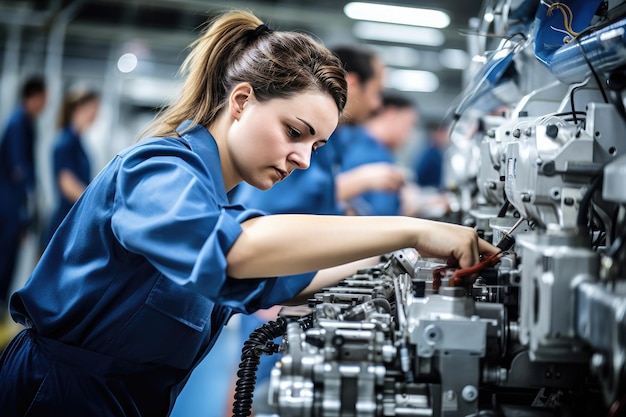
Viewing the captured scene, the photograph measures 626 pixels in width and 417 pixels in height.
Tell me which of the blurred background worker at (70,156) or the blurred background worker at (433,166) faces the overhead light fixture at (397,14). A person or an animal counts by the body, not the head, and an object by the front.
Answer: the blurred background worker at (70,156)

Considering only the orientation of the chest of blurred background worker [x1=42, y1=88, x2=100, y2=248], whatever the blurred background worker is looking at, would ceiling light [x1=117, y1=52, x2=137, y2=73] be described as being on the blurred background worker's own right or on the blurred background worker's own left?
on the blurred background worker's own left

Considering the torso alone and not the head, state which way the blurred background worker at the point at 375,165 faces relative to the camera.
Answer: to the viewer's right

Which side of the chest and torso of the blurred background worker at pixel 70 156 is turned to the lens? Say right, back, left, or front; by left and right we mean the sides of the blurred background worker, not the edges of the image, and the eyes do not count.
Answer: right

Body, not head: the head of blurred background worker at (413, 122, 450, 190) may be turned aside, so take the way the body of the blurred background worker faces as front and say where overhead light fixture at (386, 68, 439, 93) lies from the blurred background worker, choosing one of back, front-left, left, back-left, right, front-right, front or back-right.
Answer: left

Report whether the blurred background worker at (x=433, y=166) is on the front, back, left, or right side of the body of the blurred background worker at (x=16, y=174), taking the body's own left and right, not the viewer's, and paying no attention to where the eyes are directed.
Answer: front

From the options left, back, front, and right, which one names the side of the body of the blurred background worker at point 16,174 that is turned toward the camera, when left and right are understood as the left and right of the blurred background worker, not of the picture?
right

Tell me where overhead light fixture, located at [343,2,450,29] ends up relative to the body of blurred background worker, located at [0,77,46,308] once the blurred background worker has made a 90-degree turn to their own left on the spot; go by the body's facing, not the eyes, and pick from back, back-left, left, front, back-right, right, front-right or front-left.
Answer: right

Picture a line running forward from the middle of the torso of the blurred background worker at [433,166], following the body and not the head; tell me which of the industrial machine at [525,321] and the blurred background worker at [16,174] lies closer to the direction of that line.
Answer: the industrial machine

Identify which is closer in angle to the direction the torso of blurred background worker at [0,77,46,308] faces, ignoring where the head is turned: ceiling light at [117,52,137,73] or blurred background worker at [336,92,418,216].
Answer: the blurred background worker
